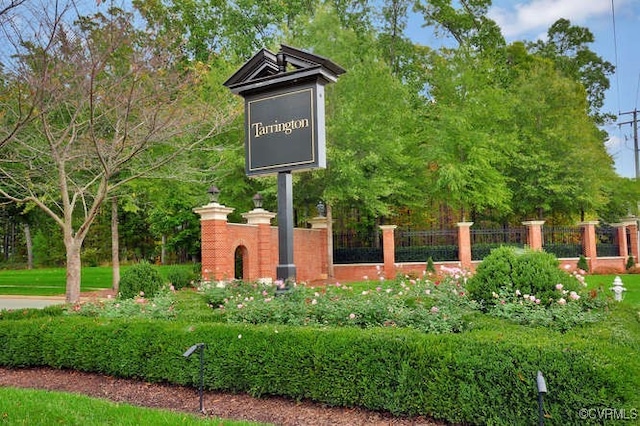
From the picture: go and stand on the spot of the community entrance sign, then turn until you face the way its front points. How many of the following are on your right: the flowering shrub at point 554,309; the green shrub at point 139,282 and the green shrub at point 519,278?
1

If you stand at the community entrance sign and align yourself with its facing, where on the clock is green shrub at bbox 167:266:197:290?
The green shrub is roughly at 4 o'clock from the community entrance sign.

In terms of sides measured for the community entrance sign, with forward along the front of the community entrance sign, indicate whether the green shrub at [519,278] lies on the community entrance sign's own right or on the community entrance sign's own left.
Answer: on the community entrance sign's own left

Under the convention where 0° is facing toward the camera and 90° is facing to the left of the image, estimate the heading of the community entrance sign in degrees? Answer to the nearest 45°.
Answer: approximately 45°

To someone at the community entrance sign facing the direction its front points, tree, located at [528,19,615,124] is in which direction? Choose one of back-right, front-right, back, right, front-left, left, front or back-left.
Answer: back

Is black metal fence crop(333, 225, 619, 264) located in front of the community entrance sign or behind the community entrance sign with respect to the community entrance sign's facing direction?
behind

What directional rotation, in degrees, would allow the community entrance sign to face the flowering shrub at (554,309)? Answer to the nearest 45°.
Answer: approximately 90° to its left

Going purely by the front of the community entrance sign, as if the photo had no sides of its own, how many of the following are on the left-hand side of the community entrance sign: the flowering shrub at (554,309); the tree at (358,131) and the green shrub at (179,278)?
1

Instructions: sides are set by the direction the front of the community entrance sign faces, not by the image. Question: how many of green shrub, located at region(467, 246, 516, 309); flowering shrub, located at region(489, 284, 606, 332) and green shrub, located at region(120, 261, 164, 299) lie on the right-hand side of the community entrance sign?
1

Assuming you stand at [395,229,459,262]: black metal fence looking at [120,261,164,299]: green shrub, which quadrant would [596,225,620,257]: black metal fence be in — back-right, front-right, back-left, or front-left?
back-left

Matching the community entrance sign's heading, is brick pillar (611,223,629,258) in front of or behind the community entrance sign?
behind

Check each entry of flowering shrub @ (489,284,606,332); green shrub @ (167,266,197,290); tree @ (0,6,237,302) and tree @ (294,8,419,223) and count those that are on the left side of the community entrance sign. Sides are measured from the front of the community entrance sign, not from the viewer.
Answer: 1

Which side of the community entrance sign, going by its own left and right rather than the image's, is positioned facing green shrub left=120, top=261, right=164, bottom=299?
right
